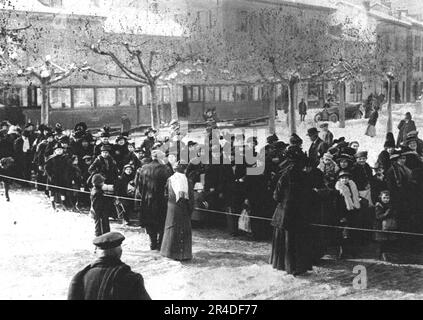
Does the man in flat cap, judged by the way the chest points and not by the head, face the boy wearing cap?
yes

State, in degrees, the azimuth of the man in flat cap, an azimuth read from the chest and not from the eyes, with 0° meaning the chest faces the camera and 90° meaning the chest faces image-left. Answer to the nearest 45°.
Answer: approximately 180°

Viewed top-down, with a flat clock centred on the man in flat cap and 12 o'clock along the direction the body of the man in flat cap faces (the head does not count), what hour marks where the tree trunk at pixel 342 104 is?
The tree trunk is roughly at 1 o'clock from the man in flat cap.

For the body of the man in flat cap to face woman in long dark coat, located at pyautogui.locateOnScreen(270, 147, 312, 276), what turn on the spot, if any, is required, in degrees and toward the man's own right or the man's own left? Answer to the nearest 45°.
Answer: approximately 45° to the man's own right
